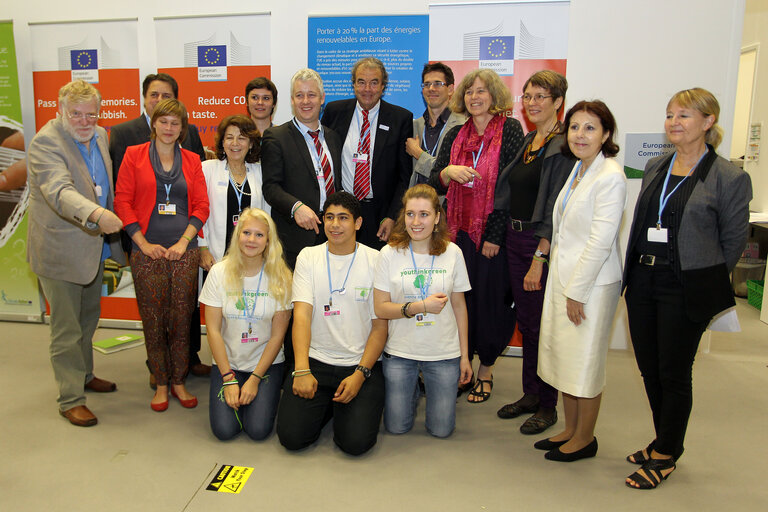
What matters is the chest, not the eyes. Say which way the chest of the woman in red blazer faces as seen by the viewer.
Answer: toward the camera

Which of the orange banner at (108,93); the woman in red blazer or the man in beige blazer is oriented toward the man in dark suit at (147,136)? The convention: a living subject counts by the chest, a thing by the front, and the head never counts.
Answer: the orange banner

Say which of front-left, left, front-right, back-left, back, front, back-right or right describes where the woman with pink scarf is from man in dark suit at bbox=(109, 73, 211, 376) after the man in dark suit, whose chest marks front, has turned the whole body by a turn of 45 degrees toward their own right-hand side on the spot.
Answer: left

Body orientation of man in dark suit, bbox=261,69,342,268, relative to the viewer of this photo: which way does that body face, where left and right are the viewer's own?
facing the viewer and to the right of the viewer

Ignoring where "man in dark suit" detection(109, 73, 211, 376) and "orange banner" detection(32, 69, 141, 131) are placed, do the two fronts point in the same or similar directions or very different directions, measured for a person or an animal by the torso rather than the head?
same or similar directions

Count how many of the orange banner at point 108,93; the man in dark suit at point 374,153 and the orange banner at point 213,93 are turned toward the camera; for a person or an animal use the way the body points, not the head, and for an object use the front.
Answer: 3

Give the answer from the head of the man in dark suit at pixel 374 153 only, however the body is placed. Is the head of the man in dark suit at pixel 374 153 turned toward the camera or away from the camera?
toward the camera

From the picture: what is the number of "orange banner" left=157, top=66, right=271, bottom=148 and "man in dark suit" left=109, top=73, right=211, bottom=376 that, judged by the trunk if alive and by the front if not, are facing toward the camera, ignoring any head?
2

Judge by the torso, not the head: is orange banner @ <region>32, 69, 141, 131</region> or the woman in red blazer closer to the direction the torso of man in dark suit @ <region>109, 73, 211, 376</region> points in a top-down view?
the woman in red blazer

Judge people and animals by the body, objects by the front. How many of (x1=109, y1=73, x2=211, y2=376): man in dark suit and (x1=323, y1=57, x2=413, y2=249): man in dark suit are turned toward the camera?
2

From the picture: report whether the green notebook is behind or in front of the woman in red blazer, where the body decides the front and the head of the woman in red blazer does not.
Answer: behind

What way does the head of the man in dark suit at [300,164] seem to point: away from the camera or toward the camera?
toward the camera

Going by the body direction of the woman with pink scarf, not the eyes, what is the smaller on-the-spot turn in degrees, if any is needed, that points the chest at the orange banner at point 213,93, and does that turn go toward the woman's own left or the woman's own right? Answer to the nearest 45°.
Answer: approximately 90° to the woman's own right

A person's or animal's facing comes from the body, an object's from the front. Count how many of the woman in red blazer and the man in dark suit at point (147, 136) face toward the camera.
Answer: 2

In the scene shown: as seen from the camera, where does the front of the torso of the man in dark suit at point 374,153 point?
toward the camera

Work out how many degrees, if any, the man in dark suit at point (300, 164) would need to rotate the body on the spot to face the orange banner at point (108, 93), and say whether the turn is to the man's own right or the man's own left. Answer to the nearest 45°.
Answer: approximately 180°

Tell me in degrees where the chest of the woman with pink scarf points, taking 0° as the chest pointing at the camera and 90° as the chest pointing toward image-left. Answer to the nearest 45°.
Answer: approximately 45°
